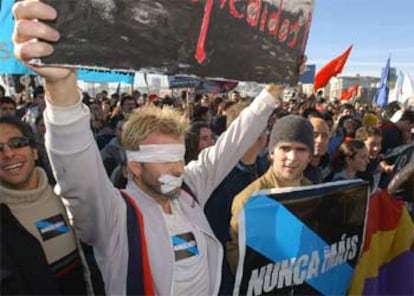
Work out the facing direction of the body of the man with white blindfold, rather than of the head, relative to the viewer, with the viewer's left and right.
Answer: facing the viewer and to the right of the viewer

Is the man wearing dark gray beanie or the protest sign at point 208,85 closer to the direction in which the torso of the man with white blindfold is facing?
the man wearing dark gray beanie

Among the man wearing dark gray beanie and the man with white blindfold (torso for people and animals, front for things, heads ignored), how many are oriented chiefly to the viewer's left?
0

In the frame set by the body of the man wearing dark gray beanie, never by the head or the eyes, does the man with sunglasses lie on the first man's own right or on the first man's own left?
on the first man's own right

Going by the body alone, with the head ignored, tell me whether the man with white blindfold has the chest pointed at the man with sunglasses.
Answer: no

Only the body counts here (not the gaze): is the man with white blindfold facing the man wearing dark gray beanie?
no

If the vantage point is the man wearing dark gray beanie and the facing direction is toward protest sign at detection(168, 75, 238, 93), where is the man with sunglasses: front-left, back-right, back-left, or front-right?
back-left

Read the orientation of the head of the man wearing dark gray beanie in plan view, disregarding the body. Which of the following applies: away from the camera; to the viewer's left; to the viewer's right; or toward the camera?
toward the camera

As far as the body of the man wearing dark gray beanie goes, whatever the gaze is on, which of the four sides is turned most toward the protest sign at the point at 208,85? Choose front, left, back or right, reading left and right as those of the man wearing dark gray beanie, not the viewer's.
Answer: back

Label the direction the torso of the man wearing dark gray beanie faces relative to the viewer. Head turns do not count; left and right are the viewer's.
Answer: facing the viewer

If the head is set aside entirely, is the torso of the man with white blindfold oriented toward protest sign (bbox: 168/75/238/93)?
no

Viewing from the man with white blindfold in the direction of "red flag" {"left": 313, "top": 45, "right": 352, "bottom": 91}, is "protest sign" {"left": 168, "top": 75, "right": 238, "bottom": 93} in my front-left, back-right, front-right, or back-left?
front-left

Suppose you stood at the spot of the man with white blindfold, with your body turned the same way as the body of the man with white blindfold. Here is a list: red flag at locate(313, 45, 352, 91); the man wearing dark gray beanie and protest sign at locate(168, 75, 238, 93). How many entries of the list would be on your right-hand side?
0

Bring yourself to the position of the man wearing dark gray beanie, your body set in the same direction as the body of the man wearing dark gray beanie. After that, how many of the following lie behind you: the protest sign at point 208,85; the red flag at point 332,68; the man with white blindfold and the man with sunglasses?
2

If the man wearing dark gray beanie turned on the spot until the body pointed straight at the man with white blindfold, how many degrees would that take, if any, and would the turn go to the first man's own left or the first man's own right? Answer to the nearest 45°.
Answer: approximately 45° to the first man's own right
